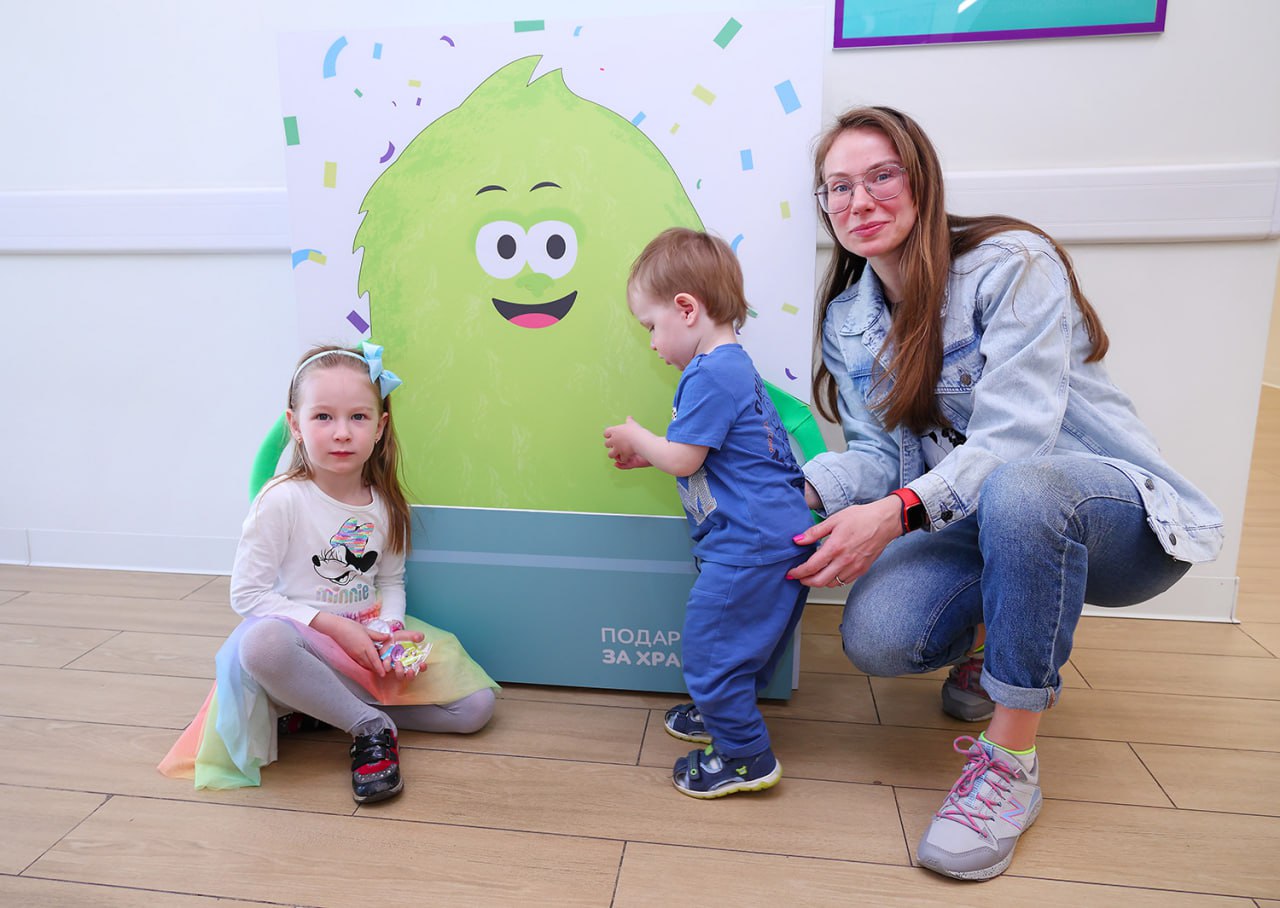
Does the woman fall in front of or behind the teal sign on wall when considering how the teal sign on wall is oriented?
in front

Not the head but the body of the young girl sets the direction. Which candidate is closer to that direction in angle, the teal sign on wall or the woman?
the woman

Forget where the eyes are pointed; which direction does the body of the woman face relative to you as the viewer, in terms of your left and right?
facing the viewer and to the left of the viewer

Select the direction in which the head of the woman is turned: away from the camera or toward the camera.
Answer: toward the camera

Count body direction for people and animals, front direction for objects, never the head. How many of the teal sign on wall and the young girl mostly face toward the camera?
2

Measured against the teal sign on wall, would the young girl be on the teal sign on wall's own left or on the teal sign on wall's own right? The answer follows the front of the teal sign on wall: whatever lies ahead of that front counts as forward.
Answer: on the teal sign on wall's own right

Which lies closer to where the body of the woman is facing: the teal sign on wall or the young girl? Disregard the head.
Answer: the young girl

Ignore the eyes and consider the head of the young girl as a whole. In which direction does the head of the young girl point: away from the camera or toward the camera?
toward the camera

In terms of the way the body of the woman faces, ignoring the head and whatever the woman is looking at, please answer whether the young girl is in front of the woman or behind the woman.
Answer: in front

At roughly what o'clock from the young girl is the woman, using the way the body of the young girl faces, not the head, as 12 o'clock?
The woman is roughly at 10 o'clock from the young girl.

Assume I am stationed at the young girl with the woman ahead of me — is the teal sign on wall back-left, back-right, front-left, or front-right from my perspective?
front-left

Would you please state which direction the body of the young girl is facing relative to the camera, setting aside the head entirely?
toward the camera

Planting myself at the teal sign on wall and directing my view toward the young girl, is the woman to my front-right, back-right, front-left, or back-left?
front-left
